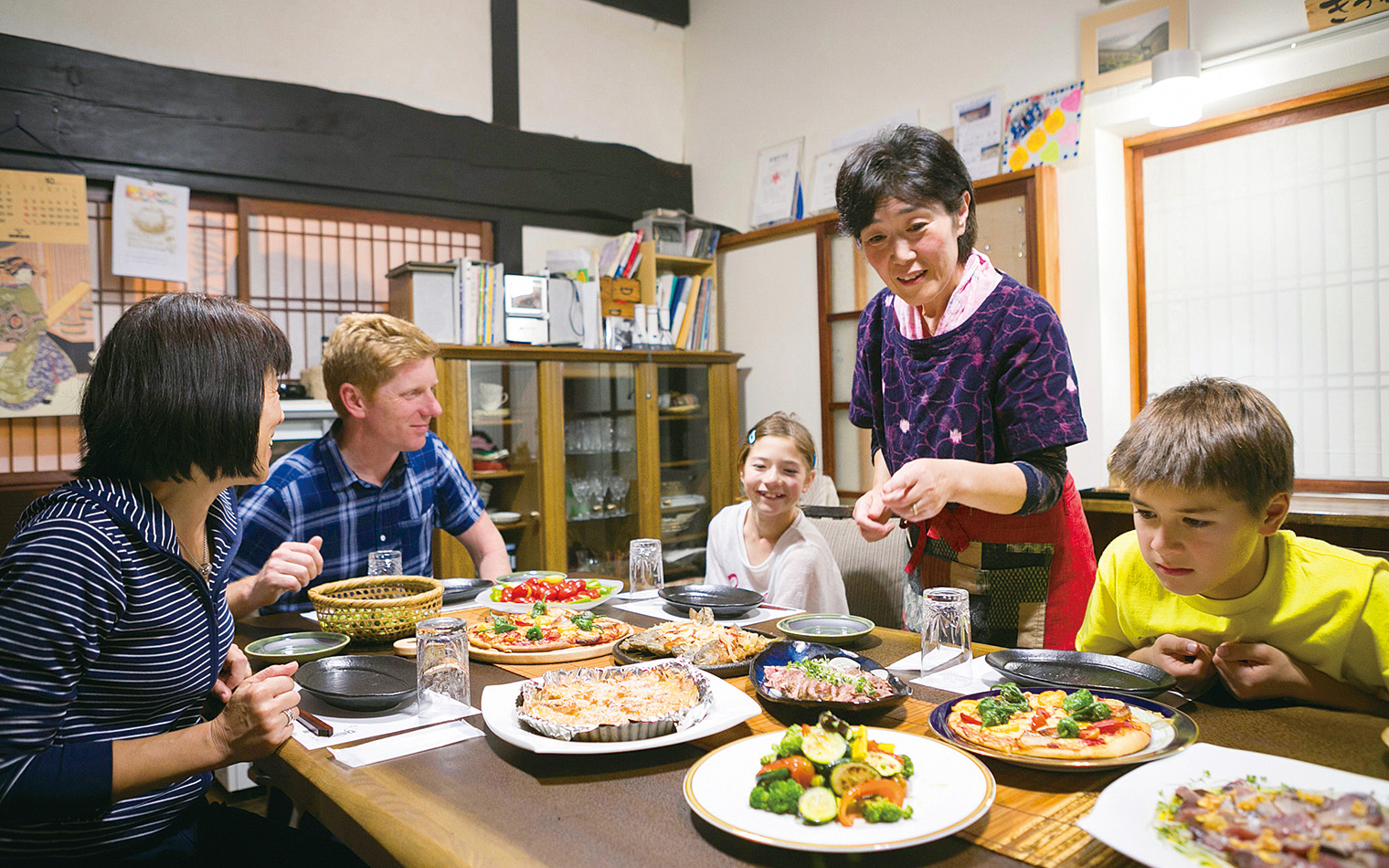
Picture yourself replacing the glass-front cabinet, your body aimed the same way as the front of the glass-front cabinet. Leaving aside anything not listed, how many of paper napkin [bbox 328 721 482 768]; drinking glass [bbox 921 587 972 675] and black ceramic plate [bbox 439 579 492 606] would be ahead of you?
3

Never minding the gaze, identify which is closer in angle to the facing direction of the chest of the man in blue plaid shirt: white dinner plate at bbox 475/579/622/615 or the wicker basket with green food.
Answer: the white dinner plate

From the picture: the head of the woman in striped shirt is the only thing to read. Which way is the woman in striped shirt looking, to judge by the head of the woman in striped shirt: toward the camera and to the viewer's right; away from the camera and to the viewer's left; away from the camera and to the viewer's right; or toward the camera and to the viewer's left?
away from the camera and to the viewer's right

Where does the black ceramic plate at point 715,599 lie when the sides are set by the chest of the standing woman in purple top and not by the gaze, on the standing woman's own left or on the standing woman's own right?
on the standing woman's own right

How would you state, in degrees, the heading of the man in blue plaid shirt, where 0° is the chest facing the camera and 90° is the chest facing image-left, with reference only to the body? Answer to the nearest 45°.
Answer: approximately 315°

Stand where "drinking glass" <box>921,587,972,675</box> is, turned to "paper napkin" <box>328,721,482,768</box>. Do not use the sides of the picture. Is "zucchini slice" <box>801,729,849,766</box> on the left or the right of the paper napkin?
left

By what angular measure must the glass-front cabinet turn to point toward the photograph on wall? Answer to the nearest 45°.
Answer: approximately 45° to its left

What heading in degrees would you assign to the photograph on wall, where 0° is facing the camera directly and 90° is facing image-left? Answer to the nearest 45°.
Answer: approximately 45°

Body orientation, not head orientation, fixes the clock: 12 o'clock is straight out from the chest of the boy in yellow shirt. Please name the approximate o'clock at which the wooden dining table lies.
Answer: The wooden dining table is roughly at 12 o'clock from the boy in yellow shirt.
